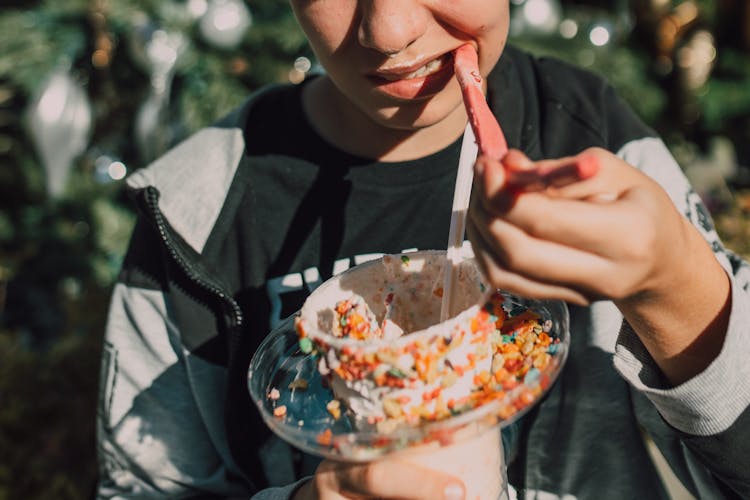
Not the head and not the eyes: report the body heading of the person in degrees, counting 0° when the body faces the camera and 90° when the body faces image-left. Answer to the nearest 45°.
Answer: approximately 0°
